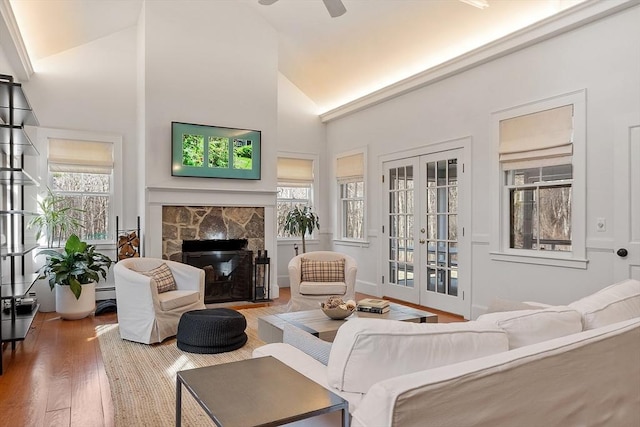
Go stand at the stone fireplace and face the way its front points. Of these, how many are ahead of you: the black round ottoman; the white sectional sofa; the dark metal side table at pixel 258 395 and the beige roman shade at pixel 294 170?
3

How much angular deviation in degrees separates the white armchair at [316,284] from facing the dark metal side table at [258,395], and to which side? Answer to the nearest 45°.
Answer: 0° — it already faces it

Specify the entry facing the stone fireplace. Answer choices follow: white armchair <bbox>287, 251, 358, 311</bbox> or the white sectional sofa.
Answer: the white sectional sofa

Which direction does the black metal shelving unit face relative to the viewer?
to the viewer's right
